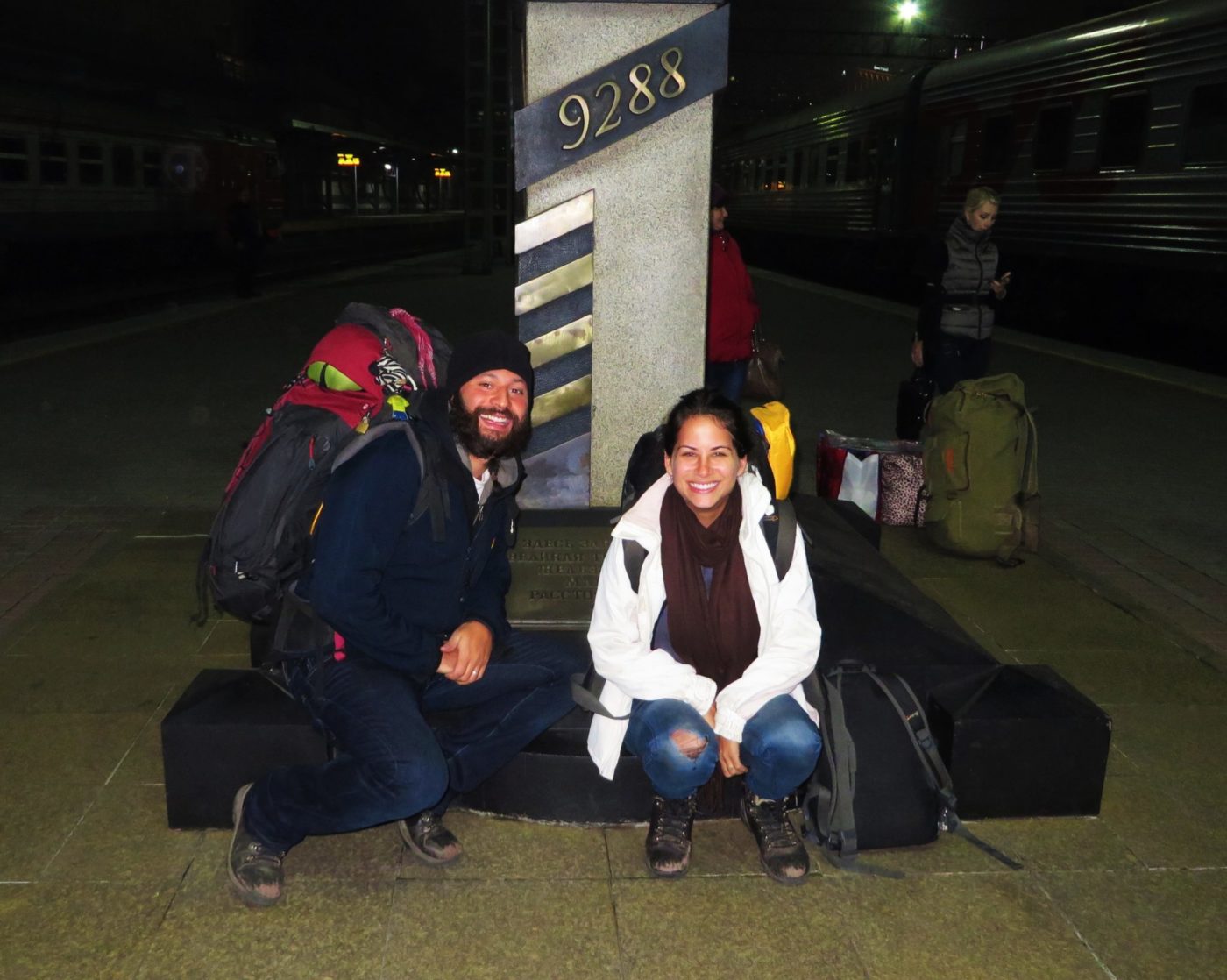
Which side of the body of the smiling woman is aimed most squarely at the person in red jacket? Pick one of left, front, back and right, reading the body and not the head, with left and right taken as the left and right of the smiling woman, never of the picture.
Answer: back

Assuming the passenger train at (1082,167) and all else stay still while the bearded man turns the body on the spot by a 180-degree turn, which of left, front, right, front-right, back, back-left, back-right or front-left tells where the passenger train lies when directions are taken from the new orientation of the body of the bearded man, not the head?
right

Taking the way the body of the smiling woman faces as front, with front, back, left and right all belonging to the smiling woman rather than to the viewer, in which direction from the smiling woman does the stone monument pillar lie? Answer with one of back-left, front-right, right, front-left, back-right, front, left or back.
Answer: back

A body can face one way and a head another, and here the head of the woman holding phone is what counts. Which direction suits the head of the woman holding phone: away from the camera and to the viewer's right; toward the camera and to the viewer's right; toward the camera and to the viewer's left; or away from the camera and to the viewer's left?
toward the camera and to the viewer's right

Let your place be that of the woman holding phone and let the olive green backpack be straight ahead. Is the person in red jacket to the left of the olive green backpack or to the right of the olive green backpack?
right

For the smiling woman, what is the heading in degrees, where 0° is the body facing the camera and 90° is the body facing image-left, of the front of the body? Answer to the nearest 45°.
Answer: approximately 0°

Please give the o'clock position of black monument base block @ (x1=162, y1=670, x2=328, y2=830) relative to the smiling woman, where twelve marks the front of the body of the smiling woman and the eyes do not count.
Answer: The black monument base block is roughly at 3 o'clock from the smiling woman.

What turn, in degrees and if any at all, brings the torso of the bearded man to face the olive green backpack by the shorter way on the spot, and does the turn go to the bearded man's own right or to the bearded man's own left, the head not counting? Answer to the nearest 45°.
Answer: approximately 90° to the bearded man's own left

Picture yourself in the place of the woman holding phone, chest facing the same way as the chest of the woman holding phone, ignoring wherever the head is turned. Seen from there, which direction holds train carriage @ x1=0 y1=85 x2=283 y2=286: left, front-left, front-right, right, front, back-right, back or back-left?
back
